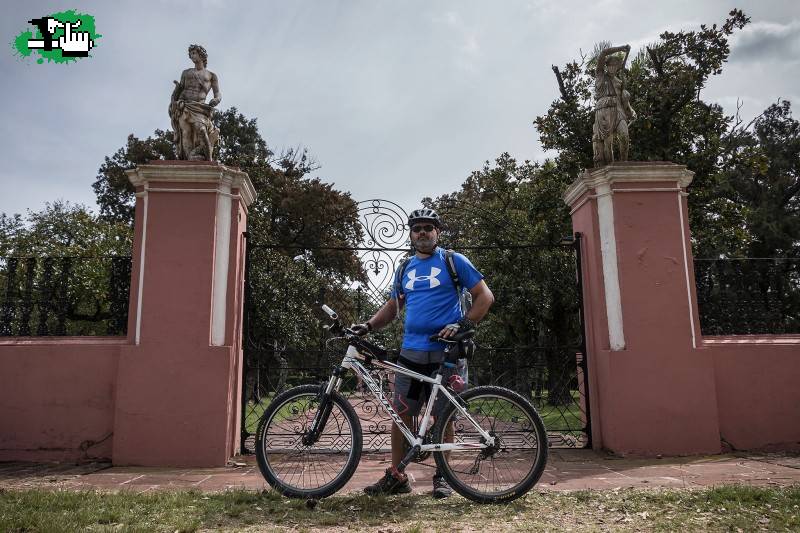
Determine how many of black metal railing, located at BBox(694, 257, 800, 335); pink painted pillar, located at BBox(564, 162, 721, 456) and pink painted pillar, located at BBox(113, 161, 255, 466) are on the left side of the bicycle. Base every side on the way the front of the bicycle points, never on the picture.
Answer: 0

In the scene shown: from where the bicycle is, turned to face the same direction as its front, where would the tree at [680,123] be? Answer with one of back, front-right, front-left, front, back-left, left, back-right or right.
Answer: back-right

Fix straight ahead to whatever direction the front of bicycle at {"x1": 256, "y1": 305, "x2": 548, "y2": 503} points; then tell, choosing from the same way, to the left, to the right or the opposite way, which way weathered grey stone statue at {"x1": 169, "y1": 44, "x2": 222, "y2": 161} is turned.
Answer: to the left

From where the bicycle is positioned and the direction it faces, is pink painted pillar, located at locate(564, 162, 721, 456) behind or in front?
behind

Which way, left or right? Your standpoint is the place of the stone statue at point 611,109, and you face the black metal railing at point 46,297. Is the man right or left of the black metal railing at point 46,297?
left

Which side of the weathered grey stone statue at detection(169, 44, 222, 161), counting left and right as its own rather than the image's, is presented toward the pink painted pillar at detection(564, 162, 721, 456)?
left

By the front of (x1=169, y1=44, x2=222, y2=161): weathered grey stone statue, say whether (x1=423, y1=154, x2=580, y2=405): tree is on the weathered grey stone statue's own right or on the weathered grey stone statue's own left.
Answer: on the weathered grey stone statue's own left

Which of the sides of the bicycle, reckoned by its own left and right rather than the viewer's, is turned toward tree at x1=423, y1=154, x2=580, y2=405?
right

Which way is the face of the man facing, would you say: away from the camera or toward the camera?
toward the camera

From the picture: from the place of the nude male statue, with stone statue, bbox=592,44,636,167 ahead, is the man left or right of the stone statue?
right

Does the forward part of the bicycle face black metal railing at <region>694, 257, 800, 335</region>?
no

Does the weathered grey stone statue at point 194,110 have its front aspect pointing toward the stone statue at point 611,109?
no

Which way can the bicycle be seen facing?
to the viewer's left

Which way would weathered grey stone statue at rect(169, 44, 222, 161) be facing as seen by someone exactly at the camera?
facing the viewer

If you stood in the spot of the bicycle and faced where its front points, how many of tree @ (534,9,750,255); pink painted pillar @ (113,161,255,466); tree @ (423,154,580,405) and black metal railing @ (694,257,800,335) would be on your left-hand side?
0

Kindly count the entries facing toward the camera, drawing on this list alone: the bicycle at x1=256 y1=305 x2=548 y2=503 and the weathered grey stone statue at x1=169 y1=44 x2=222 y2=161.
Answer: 1
